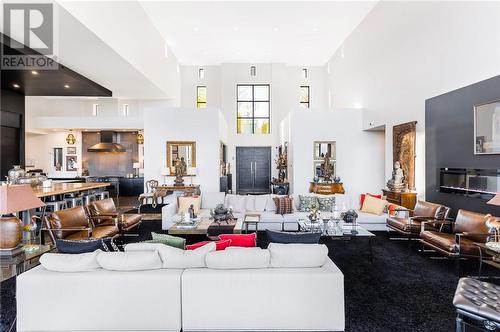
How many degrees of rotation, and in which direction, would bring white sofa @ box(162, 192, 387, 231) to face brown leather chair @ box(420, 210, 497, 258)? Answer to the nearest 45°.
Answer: approximately 45° to its left

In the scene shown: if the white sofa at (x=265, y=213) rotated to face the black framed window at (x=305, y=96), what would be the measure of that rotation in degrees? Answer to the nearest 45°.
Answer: approximately 180°

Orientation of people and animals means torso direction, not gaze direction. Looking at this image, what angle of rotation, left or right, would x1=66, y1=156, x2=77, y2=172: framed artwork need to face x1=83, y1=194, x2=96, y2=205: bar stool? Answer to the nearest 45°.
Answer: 0° — it already faces it

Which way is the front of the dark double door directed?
toward the camera

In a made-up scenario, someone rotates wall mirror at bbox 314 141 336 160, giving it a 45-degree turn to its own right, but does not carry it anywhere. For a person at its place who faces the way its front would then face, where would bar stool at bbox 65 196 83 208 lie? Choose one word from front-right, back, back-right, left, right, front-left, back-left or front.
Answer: front

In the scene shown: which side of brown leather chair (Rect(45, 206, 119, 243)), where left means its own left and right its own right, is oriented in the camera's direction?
right

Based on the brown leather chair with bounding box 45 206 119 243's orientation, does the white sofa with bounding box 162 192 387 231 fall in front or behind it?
in front

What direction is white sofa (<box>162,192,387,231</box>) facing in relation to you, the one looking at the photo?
facing the viewer

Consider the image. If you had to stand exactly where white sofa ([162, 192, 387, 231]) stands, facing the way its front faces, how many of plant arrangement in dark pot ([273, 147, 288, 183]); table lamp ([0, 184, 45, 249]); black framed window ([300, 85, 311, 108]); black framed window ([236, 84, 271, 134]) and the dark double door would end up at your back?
4

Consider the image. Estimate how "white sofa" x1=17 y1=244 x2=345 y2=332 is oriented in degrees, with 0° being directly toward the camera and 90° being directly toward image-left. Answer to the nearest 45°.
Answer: approximately 180°

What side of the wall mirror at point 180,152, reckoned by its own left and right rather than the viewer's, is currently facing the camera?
front

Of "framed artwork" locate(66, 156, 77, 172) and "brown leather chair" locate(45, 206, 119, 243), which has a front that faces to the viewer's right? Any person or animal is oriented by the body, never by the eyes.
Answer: the brown leather chair

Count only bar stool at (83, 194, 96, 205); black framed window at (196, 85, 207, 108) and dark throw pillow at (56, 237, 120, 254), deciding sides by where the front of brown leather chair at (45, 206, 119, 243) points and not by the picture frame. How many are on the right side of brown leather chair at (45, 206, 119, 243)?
1

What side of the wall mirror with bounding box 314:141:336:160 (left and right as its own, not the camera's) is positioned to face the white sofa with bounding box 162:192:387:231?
front

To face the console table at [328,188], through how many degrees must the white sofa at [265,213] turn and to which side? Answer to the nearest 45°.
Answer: approximately 135° to its left

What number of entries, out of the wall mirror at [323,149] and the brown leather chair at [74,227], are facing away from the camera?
0

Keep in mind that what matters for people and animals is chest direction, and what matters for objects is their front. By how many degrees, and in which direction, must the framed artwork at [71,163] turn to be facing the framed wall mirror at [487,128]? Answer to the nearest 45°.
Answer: approximately 45° to its left

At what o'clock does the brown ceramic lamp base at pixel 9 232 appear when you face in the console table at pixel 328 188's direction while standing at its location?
The brown ceramic lamp base is roughly at 1 o'clock from the console table.

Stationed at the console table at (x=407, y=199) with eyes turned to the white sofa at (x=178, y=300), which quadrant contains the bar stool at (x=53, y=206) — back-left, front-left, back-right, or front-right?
front-right
